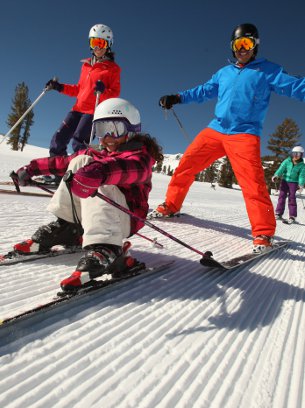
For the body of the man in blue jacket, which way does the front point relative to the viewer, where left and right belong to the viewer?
facing the viewer

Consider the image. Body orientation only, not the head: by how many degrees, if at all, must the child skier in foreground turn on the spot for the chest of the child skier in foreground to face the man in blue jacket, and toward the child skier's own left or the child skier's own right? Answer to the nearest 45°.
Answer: approximately 180°

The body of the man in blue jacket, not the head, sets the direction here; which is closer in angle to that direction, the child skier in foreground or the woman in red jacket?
the child skier in foreground

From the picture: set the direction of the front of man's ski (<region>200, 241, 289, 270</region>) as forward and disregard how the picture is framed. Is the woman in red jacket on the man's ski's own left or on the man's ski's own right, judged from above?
on the man's ski's own right

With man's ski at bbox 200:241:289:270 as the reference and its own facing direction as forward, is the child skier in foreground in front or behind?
in front

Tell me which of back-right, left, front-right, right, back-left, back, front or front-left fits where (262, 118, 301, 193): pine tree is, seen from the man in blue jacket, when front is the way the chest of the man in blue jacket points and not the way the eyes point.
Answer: back

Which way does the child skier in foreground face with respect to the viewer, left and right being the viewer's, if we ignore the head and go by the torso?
facing the viewer and to the left of the viewer

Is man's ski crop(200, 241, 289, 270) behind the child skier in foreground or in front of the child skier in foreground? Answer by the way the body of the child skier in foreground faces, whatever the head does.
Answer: behind

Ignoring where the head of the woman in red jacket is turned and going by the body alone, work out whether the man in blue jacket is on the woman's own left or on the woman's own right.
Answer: on the woman's own left

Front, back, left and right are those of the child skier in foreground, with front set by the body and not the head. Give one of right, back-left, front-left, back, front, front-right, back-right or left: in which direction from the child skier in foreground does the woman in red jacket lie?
back-right

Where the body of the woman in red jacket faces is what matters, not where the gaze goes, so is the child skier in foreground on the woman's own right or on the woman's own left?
on the woman's own left
